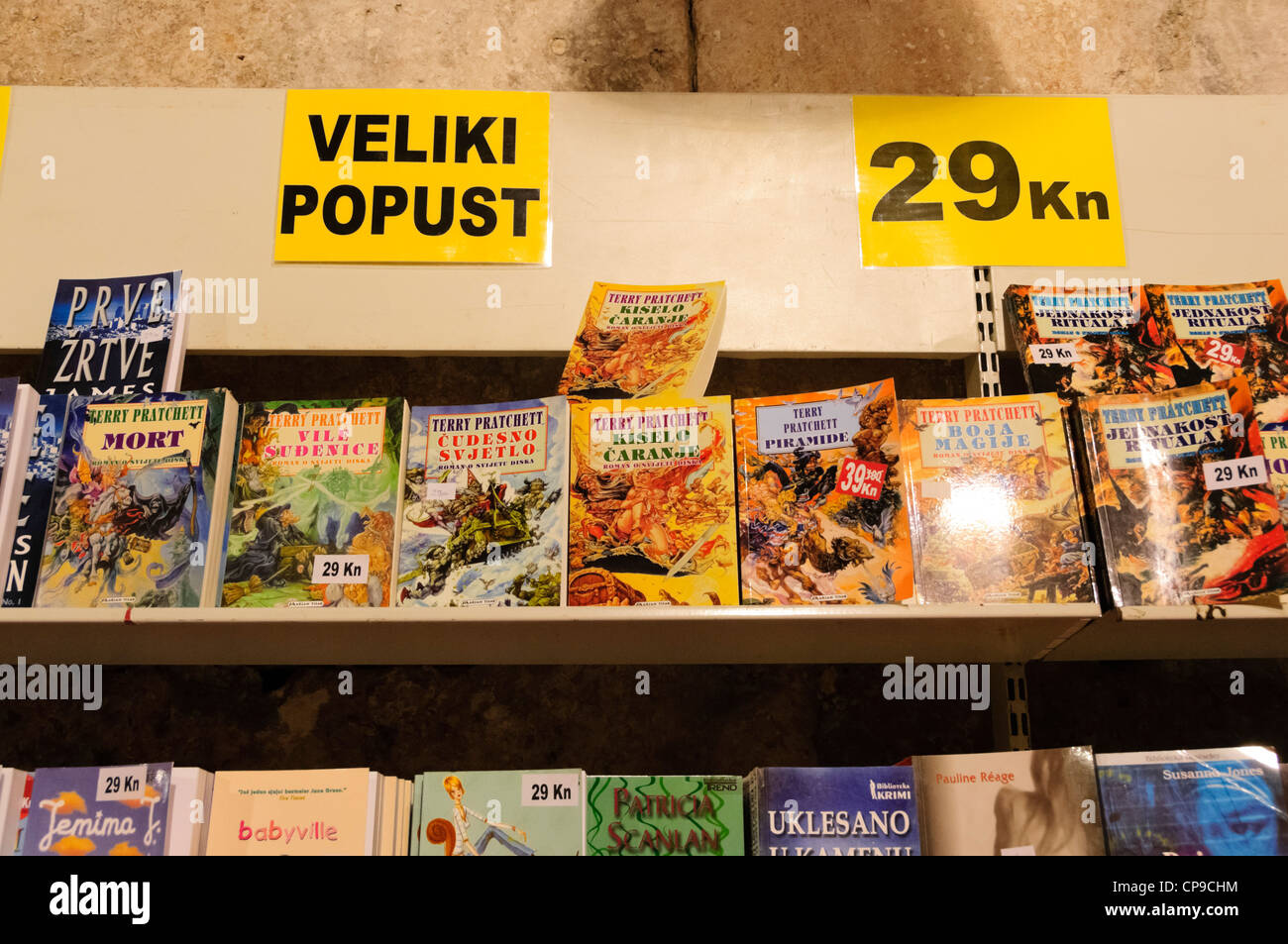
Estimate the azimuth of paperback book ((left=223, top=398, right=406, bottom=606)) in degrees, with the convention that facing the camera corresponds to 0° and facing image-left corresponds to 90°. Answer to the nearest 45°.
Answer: approximately 0°

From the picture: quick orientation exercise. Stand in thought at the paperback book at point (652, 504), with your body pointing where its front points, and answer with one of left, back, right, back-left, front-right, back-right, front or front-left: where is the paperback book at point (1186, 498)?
left

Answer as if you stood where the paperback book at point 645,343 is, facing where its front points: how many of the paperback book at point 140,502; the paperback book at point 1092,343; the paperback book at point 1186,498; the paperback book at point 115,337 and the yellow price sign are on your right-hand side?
2

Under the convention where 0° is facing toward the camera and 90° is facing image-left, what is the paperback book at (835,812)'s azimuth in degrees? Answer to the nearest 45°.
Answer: approximately 0°
